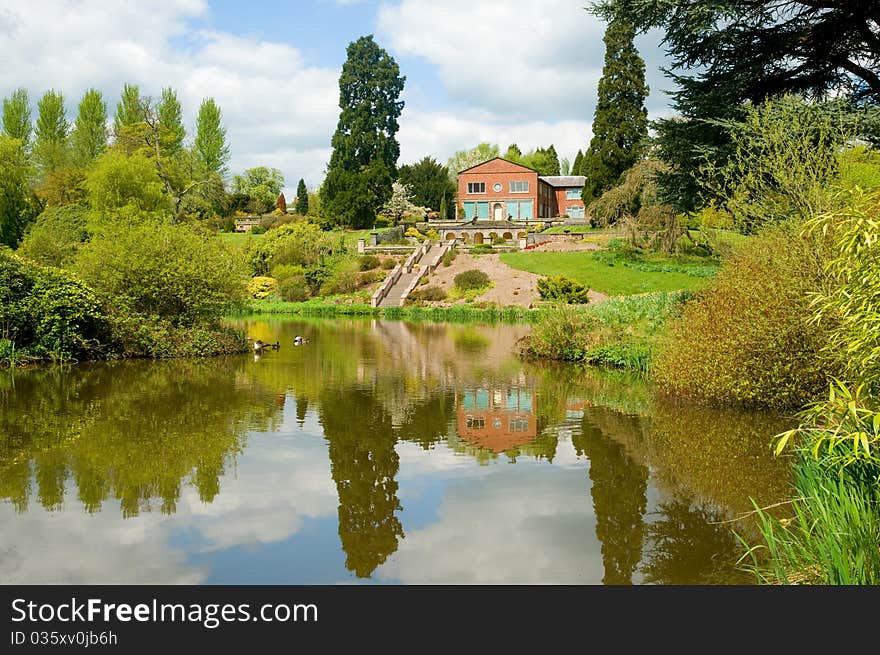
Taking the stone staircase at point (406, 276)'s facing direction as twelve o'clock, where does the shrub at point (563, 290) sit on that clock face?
The shrub is roughly at 9 o'clock from the stone staircase.

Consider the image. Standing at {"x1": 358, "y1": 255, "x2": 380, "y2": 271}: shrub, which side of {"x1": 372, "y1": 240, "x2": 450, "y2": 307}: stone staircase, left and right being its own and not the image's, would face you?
right

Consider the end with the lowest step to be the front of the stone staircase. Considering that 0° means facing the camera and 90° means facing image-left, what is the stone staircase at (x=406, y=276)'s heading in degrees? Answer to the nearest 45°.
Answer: approximately 45°

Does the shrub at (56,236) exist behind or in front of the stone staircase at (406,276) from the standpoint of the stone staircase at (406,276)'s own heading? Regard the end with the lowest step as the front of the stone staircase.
in front

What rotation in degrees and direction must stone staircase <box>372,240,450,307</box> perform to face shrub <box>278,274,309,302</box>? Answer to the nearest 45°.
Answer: approximately 45° to its right

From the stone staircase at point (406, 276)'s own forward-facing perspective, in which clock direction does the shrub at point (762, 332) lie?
The shrub is roughly at 10 o'clock from the stone staircase.

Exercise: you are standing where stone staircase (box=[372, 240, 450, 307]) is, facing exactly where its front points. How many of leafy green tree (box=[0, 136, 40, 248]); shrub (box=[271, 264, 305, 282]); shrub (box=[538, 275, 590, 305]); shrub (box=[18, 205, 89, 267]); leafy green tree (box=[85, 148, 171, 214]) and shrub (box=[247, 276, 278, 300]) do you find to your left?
1

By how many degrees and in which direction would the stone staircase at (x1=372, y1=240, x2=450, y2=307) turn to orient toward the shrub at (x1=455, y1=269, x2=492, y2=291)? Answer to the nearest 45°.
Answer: approximately 90° to its left

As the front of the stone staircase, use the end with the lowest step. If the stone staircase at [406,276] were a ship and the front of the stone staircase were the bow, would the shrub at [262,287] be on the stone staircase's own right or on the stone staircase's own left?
on the stone staircase's own right

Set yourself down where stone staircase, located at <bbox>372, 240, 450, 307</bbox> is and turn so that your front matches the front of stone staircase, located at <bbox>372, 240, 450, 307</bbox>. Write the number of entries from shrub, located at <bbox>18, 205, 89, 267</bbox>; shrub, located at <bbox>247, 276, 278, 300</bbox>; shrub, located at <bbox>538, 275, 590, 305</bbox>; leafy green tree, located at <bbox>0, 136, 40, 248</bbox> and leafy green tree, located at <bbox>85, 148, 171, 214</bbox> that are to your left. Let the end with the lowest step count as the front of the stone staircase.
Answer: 1

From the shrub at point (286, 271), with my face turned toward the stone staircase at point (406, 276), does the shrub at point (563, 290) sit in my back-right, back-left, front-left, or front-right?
front-right
